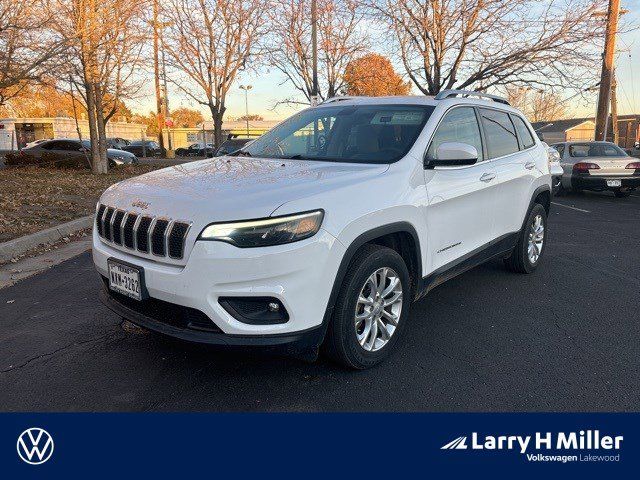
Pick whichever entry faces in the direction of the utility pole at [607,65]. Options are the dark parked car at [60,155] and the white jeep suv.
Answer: the dark parked car

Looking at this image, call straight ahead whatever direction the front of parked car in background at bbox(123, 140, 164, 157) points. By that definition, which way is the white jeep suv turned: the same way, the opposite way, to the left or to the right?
to the right

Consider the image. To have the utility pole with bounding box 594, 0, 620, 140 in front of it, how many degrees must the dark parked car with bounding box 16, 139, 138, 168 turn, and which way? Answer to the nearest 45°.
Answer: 0° — it already faces it

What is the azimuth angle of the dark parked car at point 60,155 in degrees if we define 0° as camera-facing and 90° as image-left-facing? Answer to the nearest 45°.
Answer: approximately 315°

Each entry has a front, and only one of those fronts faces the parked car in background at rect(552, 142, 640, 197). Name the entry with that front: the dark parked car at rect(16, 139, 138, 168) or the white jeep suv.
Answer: the dark parked car

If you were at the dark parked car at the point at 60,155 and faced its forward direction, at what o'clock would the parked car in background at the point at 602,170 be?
The parked car in background is roughly at 12 o'clock from the dark parked car.

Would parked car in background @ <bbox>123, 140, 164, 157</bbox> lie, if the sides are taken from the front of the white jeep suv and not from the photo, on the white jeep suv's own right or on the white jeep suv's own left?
on the white jeep suv's own right

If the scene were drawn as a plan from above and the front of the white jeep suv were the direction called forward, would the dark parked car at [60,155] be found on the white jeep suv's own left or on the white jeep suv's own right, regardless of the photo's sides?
on the white jeep suv's own right
